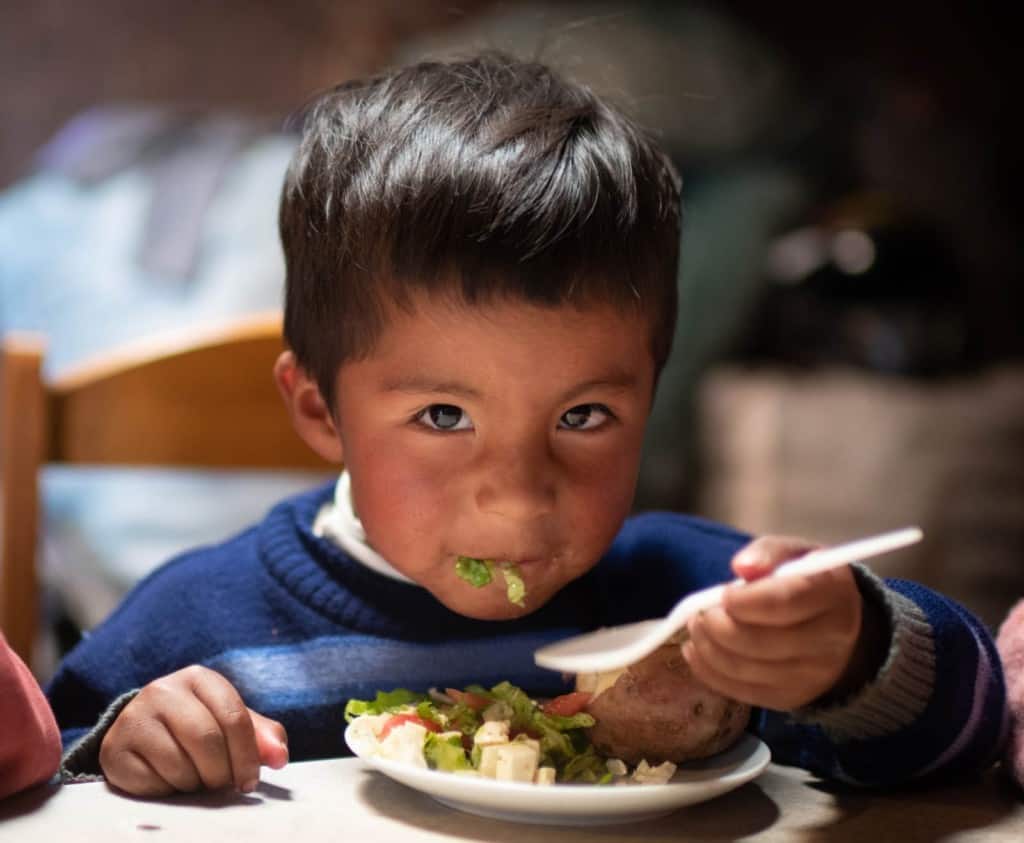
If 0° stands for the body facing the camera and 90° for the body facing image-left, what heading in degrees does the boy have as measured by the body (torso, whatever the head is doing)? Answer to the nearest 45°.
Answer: approximately 0°

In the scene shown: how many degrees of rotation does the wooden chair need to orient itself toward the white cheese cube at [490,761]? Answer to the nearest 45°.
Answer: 0° — it already faces it

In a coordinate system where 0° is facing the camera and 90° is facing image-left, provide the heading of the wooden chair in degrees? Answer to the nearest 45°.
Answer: approximately 0°
